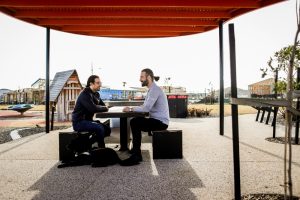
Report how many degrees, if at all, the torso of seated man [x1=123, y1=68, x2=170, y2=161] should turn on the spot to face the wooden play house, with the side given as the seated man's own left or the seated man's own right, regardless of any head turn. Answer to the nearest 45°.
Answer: approximately 45° to the seated man's own right

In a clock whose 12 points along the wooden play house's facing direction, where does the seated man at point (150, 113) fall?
The seated man is roughly at 1 o'clock from the wooden play house.

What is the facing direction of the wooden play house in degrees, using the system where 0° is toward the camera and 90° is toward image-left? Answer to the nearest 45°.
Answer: approximately 315°

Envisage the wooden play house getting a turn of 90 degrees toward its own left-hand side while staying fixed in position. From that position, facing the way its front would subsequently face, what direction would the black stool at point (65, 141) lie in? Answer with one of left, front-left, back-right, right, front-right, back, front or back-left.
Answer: back-right

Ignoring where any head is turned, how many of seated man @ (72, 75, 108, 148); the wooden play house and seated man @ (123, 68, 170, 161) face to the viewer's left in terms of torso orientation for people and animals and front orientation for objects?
1

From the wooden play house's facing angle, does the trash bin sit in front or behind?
in front

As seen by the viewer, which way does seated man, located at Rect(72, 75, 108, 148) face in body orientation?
to the viewer's right

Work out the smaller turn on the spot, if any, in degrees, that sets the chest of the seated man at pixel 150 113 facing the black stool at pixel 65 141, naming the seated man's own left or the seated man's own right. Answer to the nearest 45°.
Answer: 0° — they already face it

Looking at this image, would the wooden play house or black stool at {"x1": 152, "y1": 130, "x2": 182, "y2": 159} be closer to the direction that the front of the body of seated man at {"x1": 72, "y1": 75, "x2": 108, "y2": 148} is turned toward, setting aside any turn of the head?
the black stool

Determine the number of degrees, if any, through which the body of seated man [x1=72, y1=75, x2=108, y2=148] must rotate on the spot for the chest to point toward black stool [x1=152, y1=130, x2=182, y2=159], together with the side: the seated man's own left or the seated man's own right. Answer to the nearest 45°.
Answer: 0° — they already face it

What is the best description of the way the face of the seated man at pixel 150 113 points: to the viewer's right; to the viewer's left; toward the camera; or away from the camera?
to the viewer's left

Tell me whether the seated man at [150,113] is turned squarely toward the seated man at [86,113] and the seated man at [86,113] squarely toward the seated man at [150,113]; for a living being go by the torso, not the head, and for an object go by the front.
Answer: yes

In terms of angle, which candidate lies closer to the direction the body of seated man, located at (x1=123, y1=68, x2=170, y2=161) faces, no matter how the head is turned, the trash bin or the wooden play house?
the wooden play house

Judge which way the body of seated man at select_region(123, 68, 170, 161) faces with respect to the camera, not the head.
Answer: to the viewer's left

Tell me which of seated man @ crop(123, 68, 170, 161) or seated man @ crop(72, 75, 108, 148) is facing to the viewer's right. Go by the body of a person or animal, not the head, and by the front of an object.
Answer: seated man @ crop(72, 75, 108, 148)

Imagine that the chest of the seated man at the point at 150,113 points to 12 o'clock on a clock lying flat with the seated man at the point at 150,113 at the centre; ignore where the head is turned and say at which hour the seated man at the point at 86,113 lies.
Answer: the seated man at the point at 86,113 is roughly at 12 o'clock from the seated man at the point at 150,113.

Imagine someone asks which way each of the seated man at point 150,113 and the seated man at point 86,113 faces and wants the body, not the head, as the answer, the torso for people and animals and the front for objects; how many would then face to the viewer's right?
1

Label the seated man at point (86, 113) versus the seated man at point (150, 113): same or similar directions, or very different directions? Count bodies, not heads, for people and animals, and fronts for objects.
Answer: very different directions
